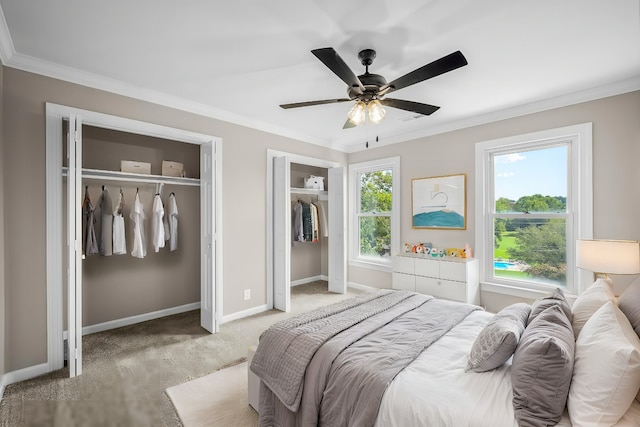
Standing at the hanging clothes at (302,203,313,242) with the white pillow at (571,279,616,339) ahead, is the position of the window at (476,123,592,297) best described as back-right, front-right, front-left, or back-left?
front-left

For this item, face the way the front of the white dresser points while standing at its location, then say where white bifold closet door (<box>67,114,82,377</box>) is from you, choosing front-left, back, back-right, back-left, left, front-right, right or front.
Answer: front

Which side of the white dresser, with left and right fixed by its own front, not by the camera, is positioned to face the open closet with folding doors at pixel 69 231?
front

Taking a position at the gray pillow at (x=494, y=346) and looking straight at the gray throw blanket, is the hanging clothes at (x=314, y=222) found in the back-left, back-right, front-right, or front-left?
front-right

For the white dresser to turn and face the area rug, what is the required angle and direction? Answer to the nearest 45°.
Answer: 0° — it already faces it

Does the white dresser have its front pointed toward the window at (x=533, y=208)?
no

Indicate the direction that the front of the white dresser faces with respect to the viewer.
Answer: facing the viewer and to the left of the viewer

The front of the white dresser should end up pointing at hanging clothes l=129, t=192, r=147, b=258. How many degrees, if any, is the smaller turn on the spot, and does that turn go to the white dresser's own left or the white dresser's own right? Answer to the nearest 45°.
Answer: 0° — it already faces it

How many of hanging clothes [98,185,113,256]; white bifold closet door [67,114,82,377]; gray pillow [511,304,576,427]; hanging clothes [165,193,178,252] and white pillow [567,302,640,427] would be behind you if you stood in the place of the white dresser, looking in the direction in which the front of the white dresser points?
0

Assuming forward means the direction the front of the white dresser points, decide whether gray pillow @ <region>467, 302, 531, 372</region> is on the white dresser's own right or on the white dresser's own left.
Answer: on the white dresser's own left

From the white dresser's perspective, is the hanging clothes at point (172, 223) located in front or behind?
in front

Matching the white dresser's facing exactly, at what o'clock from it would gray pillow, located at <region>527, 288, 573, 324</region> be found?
The gray pillow is roughly at 10 o'clock from the white dresser.

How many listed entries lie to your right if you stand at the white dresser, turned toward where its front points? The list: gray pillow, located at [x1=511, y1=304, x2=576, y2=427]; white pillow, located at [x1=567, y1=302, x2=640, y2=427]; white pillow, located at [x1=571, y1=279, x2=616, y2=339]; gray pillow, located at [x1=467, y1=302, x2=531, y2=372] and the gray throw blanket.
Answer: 0

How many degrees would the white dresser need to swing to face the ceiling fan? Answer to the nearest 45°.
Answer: approximately 45° to its left

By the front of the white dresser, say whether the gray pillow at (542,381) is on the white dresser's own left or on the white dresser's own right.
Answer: on the white dresser's own left
